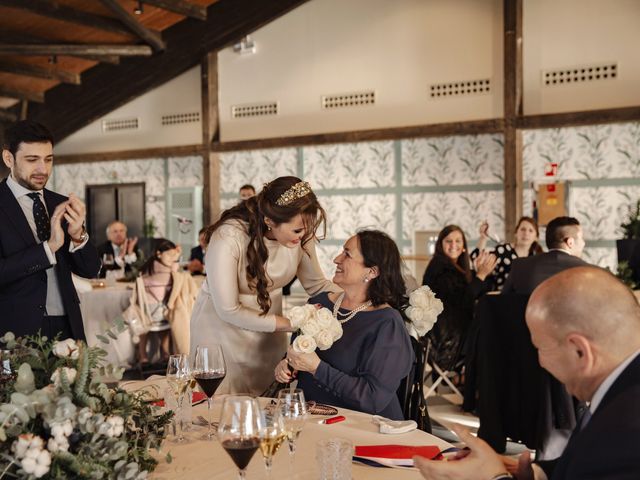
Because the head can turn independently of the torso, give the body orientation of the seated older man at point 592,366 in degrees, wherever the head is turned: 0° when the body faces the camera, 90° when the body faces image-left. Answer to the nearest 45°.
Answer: approximately 90°

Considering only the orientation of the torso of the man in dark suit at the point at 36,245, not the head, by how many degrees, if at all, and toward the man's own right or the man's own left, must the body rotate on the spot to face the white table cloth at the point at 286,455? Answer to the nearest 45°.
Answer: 0° — they already face it

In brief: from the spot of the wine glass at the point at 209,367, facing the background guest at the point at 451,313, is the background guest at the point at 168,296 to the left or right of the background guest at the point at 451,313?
left

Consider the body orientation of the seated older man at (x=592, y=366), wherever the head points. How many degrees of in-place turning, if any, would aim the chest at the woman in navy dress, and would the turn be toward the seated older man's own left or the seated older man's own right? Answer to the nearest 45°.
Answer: approximately 45° to the seated older man's own right

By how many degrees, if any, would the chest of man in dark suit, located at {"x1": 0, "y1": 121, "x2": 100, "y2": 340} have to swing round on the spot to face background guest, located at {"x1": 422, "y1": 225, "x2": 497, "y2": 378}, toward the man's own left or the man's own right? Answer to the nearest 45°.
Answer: approximately 90° to the man's own left

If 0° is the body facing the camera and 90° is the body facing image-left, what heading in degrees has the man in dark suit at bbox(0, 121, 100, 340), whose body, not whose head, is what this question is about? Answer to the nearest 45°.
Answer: approximately 315°

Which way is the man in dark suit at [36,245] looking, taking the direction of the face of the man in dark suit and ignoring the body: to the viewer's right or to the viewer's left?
to the viewer's right

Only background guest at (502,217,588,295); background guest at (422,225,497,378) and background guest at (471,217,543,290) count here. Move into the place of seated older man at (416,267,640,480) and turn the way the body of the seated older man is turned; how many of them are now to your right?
3

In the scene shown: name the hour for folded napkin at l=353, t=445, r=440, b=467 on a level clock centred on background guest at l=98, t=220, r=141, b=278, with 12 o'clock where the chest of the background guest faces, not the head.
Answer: The folded napkin is roughly at 12 o'clock from the background guest.
